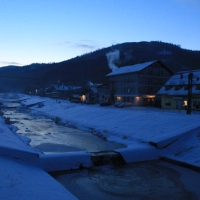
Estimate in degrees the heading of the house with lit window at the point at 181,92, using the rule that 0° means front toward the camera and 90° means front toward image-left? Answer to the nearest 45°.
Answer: approximately 0°
